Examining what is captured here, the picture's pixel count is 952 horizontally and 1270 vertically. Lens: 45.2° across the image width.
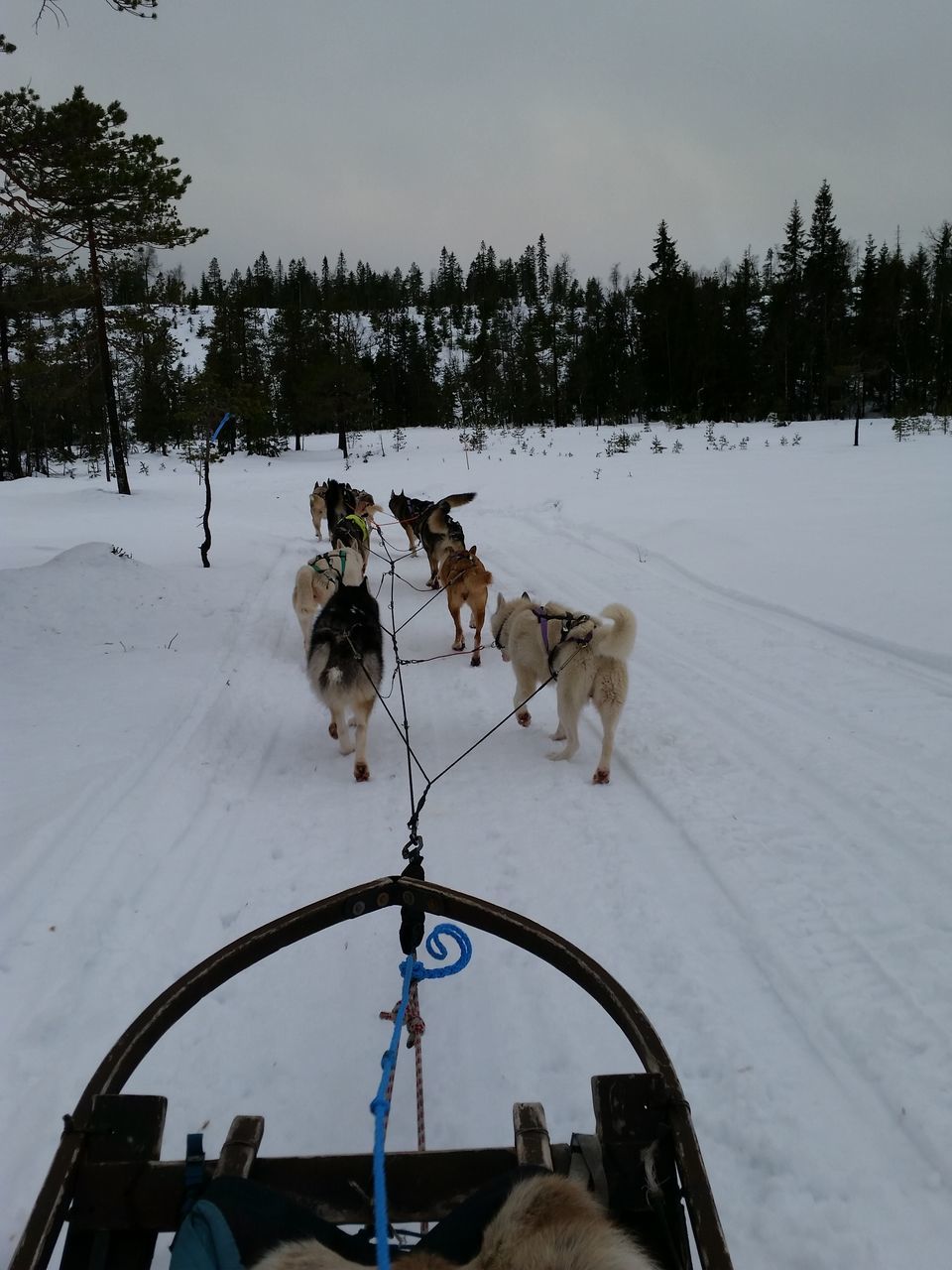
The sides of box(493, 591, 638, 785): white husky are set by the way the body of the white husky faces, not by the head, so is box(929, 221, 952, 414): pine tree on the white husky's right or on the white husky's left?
on the white husky's right

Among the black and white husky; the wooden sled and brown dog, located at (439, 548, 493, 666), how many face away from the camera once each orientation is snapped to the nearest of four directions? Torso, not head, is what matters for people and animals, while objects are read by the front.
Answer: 3

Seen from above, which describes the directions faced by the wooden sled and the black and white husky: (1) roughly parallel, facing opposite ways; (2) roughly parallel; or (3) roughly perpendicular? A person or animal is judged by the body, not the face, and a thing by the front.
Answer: roughly parallel

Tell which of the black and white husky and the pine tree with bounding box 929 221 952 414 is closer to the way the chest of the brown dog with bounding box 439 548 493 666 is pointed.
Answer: the pine tree

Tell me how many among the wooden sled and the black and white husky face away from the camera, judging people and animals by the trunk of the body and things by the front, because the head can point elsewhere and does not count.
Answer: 2

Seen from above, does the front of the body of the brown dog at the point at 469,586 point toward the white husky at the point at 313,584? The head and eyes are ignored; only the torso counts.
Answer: no

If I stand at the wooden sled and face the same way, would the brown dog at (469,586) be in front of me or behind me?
in front

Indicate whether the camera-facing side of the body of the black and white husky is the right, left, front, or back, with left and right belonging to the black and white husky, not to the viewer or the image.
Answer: back

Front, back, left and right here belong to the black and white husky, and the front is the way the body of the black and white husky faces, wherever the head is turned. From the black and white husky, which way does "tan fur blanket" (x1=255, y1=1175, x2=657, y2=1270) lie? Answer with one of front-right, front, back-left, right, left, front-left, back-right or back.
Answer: back

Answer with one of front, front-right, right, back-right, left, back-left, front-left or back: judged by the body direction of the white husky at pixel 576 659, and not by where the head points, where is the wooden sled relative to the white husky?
back-left

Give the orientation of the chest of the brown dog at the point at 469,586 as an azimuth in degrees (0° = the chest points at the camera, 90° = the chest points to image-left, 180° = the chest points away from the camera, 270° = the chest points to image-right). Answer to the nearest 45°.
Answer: approximately 180°

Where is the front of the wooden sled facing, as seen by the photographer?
facing away from the viewer

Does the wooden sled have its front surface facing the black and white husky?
yes

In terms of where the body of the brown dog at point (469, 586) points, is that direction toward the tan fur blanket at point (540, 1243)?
no

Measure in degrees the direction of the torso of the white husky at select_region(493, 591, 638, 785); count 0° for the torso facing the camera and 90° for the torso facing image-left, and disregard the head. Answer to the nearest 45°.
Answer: approximately 135°
